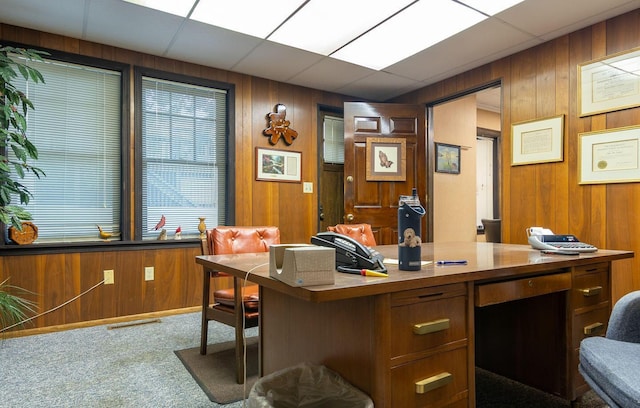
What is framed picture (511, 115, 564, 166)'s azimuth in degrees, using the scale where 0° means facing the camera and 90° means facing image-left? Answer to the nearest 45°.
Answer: approximately 45°

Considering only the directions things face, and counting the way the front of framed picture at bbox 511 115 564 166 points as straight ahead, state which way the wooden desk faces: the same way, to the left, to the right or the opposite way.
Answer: to the left

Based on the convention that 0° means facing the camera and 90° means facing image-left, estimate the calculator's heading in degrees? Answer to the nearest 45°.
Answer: approximately 315°

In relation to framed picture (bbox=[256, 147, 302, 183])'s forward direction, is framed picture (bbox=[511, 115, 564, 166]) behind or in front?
in front

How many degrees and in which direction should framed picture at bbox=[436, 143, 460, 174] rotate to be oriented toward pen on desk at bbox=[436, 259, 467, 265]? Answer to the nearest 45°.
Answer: approximately 45° to its right

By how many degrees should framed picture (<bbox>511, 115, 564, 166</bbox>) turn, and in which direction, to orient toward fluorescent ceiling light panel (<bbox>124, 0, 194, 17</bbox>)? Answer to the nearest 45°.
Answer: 0° — it already faces it

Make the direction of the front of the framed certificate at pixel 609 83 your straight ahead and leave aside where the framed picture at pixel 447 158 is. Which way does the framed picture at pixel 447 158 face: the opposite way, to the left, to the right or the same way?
to the left

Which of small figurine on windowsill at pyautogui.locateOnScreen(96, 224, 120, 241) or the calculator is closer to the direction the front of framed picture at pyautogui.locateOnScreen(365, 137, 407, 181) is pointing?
the calculator

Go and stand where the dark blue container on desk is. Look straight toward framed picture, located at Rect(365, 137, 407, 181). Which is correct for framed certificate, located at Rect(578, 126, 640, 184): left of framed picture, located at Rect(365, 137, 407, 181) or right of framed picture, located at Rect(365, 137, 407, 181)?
right

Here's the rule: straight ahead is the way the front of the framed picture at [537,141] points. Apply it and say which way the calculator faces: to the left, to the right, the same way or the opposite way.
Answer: to the left

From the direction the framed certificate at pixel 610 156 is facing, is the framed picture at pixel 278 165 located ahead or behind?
ahead

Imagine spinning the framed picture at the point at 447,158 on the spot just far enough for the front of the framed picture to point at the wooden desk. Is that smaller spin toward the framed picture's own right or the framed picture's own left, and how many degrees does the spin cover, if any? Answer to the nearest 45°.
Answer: approximately 45° to the framed picture's own right

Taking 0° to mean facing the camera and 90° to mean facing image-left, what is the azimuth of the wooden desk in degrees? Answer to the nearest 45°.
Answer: approximately 315°

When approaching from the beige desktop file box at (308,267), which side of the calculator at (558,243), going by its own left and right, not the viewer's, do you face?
right
